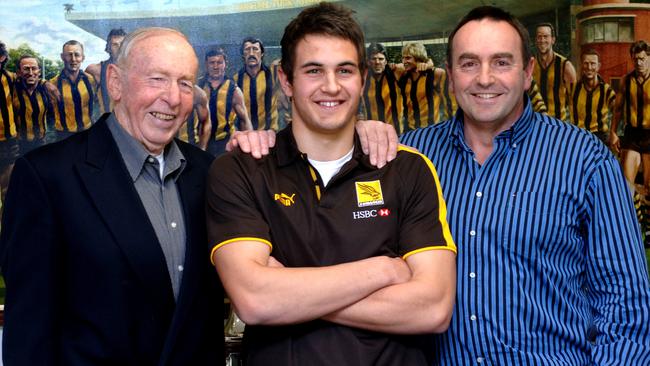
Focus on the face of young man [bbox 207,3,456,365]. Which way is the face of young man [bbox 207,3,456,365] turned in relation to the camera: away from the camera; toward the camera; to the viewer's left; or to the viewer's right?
toward the camera

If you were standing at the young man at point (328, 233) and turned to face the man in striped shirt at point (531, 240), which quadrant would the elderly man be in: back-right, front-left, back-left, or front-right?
back-left

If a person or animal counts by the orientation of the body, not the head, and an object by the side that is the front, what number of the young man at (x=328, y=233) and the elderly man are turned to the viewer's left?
0

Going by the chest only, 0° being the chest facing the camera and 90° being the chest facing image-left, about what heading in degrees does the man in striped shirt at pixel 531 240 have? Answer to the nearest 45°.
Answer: approximately 45°

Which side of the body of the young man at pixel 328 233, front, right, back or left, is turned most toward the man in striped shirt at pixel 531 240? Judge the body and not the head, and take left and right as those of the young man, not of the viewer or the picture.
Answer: left

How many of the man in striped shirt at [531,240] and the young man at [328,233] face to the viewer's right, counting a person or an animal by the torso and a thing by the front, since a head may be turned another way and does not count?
0

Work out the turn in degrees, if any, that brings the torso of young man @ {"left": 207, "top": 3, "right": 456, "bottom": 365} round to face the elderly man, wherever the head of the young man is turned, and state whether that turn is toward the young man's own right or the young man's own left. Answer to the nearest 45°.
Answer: approximately 90° to the young man's own right

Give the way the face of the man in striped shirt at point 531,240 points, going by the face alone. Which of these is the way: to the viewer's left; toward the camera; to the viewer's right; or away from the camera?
toward the camera

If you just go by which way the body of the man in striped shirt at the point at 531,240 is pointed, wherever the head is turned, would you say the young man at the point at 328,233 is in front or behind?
in front

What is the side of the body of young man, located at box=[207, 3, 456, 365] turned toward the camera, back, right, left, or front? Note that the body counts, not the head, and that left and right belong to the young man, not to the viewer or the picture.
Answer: front

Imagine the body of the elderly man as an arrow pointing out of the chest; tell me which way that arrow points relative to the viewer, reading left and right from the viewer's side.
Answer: facing the viewer and to the right of the viewer

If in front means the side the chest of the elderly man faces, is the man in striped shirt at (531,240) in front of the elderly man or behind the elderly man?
in front
